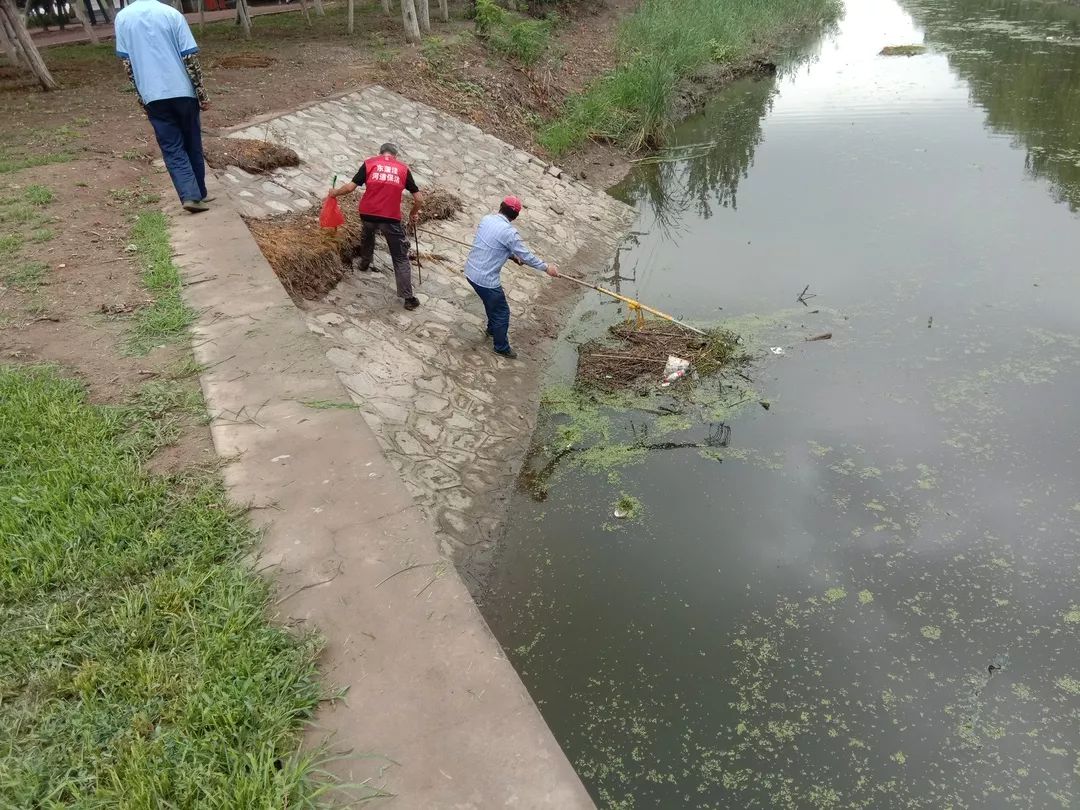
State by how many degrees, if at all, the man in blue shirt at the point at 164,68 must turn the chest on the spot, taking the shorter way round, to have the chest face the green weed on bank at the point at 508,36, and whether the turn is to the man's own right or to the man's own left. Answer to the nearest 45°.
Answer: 0° — they already face it

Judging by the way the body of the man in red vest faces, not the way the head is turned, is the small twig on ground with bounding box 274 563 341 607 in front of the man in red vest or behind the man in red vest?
behind

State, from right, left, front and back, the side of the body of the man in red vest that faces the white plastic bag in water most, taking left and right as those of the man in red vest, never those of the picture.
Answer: right

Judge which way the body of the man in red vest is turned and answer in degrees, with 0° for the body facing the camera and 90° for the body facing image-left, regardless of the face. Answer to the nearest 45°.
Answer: approximately 180°

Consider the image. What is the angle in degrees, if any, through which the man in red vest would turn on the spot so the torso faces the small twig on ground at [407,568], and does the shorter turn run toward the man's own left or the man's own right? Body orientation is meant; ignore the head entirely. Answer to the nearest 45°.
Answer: approximately 180°

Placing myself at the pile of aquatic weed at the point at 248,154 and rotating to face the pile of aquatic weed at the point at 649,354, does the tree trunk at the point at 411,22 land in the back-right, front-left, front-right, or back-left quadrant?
back-left

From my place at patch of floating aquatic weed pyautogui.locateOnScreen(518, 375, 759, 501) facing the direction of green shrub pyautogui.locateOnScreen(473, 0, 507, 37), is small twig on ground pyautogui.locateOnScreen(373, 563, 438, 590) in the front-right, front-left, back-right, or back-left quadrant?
back-left

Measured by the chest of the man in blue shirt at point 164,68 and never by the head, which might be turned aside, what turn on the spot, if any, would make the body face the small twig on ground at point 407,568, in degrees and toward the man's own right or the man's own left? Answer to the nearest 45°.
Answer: approximately 135° to the man's own right

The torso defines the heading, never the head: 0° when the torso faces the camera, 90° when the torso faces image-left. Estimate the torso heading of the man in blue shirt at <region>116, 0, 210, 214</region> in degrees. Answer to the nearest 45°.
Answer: approximately 225°
